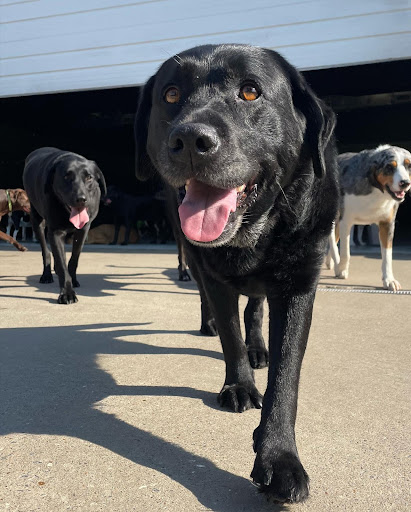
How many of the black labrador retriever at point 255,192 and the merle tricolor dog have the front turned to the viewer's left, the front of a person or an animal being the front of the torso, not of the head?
0

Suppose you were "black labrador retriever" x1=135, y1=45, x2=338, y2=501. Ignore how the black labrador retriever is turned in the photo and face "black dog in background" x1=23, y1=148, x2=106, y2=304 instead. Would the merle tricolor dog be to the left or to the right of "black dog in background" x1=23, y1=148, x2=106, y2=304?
right

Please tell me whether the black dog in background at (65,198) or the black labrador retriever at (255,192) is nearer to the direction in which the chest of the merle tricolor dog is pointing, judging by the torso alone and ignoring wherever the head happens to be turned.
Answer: the black labrador retriever

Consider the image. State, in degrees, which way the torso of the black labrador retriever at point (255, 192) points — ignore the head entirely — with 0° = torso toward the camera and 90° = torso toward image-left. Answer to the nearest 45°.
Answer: approximately 0°

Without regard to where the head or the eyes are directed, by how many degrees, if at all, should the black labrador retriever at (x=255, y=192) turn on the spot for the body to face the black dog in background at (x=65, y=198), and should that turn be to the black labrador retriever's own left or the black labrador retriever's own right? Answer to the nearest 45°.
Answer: approximately 135° to the black labrador retriever's own right

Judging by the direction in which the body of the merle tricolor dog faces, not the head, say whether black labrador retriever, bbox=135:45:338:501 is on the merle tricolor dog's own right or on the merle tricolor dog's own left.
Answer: on the merle tricolor dog's own right

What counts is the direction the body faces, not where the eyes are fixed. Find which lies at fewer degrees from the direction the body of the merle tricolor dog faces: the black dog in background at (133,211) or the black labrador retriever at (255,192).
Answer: the black labrador retriever
